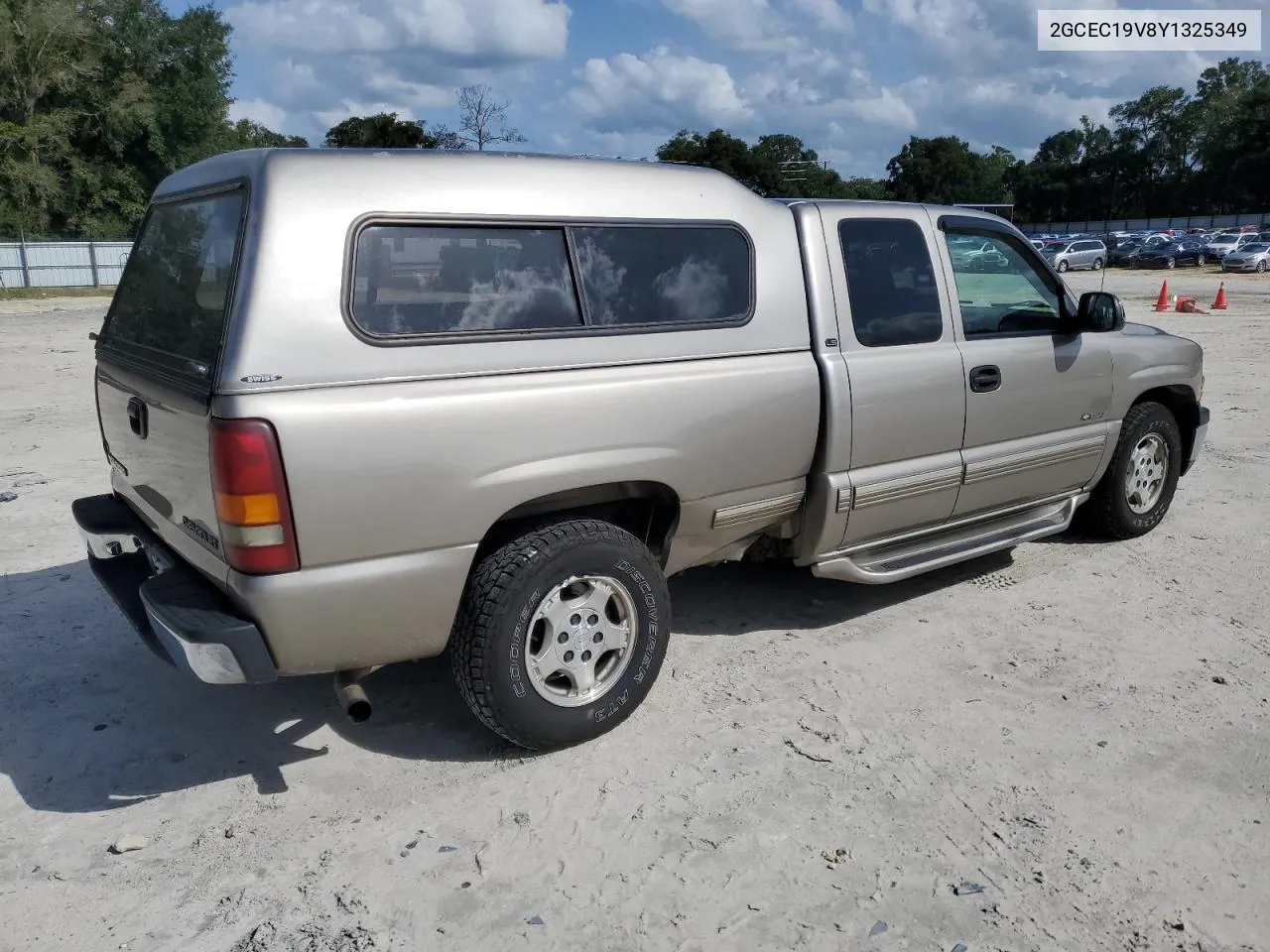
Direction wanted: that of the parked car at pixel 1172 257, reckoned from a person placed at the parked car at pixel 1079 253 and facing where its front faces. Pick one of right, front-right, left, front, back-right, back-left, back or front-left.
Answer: back

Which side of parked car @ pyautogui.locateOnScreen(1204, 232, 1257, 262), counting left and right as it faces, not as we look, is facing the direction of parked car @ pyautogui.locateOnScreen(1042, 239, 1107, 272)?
front

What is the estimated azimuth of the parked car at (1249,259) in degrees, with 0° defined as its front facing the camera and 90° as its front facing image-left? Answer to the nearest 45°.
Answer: approximately 45°

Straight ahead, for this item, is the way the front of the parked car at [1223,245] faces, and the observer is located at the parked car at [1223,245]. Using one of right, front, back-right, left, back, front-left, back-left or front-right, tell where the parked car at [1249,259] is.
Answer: front-left

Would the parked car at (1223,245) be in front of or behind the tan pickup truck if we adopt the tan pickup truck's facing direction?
in front

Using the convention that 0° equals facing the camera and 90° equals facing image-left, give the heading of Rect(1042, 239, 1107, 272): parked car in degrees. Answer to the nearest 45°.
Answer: approximately 45°

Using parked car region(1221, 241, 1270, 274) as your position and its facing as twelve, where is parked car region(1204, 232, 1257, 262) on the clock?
parked car region(1204, 232, 1257, 262) is roughly at 4 o'clock from parked car region(1221, 241, 1270, 274).

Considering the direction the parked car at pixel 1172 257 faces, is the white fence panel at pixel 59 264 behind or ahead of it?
ahead

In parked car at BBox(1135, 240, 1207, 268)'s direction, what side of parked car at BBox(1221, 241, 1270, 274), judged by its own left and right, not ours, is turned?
right

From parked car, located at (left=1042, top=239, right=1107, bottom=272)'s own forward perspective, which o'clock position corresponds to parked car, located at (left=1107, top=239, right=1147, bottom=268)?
parked car, located at (left=1107, top=239, right=1147, bottom=268) is roughly at 5 o'clock from parked car, located at (left=1042, top=239, right=1107, bottom=272).

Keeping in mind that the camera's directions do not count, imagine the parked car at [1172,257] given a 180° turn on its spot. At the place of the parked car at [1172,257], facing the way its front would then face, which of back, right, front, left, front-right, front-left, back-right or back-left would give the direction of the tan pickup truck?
back-right

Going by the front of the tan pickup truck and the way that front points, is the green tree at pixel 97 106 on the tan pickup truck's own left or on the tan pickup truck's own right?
on the tan pickup truck's own left
